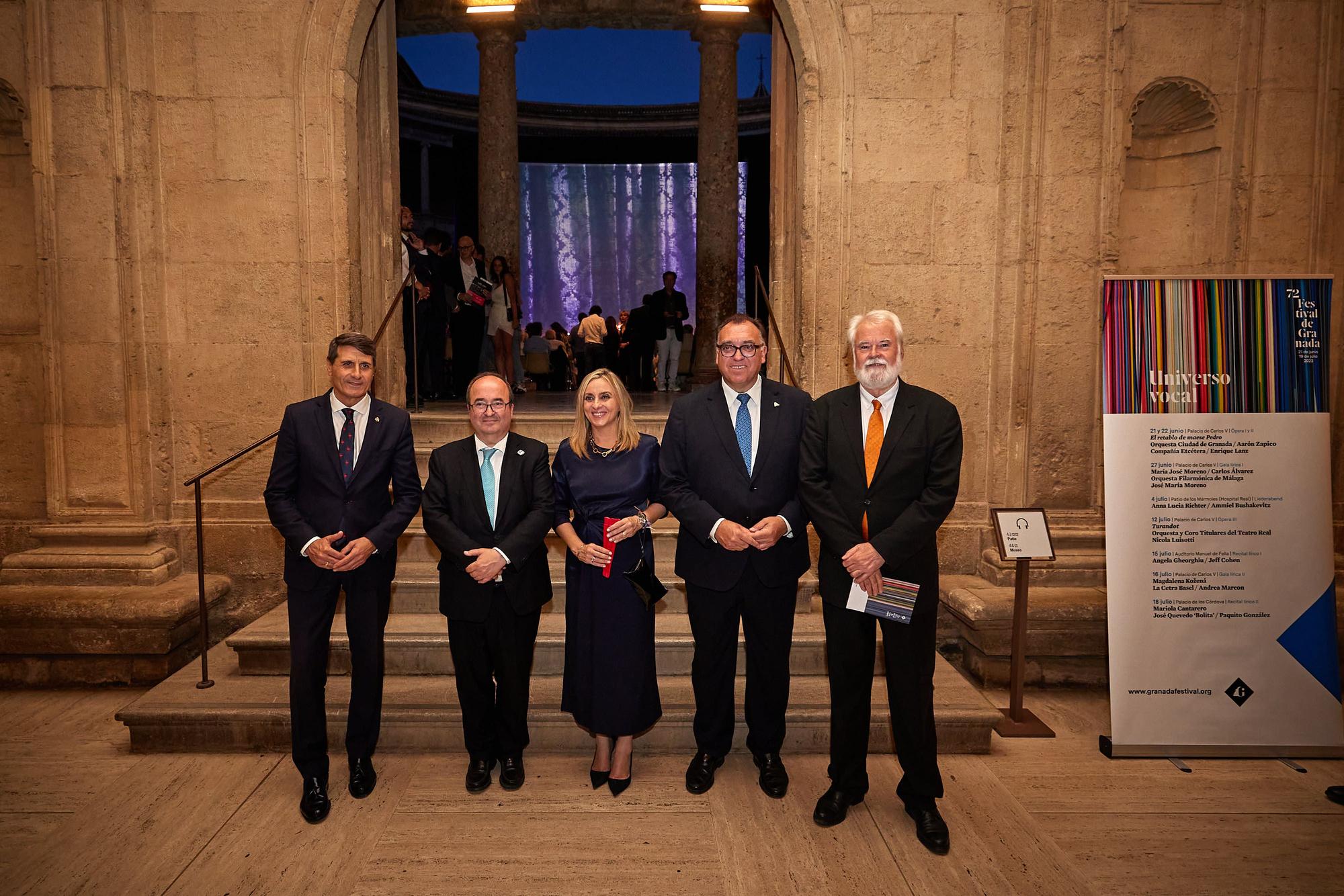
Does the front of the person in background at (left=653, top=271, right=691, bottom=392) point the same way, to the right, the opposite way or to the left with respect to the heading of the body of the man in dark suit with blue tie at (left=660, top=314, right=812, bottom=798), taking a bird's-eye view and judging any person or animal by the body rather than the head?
the same way

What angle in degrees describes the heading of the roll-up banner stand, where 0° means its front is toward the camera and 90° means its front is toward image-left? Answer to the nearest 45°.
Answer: approximately 0°

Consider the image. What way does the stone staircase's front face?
toward the camera

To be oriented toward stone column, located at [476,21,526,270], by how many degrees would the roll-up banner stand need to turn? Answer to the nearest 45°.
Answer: approximately 135° to its right

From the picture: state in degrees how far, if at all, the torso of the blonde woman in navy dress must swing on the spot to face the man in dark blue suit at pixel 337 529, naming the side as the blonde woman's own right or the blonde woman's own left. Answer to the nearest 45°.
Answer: approximately 90° to the blonde woman's own right

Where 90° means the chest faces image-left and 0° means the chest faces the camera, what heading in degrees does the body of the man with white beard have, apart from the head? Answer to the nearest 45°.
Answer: approximately 0°

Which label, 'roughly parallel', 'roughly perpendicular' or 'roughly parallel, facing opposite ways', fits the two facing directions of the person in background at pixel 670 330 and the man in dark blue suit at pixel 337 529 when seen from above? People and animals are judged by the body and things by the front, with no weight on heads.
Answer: roughly parallel

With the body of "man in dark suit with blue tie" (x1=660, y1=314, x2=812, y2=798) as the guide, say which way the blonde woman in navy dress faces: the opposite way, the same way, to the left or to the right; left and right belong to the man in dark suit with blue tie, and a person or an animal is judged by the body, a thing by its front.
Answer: the same way

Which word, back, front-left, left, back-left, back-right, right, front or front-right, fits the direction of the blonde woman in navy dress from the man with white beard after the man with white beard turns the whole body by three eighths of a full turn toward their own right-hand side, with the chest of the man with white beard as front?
front-left

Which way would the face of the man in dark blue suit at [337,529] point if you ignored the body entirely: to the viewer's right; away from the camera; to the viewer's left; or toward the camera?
toward the camera

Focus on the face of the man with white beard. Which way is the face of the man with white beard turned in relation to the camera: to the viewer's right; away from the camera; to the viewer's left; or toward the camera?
toward the camera

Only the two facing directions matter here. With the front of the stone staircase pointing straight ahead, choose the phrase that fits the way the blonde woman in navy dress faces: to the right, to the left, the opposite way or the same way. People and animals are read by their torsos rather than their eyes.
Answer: the same way

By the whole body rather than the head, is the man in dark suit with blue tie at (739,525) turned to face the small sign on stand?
no

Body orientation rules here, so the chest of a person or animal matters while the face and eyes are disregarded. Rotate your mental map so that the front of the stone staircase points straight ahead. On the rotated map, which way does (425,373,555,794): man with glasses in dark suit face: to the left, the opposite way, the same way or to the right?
the same way

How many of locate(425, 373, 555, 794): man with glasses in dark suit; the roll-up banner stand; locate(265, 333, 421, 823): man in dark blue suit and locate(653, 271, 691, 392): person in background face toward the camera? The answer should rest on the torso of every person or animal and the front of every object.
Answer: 4
